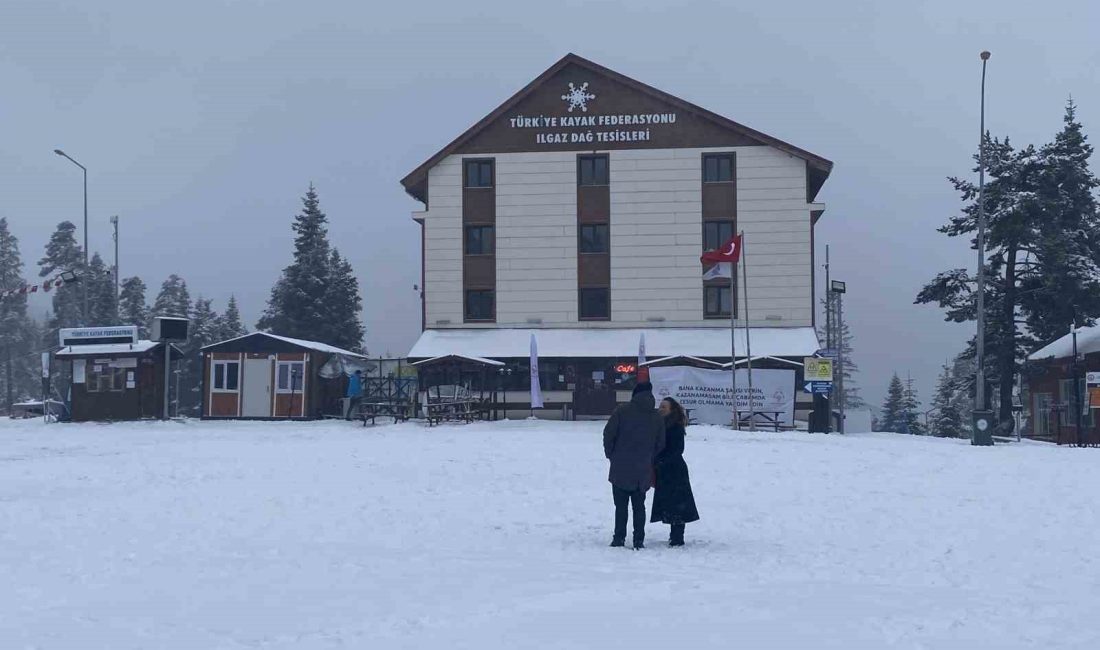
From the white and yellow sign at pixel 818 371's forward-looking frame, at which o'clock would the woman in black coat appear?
The woman in black coat is roughly at 12 o'clock from the white and yellow sign.

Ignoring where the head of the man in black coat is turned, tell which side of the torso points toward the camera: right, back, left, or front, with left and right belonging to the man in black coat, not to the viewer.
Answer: back

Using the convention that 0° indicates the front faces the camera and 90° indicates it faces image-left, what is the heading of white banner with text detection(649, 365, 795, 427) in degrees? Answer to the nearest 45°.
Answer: approximately 0°

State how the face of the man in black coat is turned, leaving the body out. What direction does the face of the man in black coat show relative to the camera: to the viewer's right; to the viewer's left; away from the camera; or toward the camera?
away from the camera

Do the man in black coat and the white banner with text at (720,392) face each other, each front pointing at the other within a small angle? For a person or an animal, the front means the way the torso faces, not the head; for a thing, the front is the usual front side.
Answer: yes

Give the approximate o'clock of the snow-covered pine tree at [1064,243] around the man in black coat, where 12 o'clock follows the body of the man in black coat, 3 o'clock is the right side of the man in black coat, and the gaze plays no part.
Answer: The snow-covered pine tree is roughly at 1 o'clock from the man in black coat.

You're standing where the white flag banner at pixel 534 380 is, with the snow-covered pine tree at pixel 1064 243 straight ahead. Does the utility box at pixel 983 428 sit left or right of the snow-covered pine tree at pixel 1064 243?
right

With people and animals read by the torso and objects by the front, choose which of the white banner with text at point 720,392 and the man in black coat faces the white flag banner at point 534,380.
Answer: the man in black coat

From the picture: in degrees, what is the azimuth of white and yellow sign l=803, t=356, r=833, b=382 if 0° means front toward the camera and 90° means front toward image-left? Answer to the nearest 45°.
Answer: approximately 0°

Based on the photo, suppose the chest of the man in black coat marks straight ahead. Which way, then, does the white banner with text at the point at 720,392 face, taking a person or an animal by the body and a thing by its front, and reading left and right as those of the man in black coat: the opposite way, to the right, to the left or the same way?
the opposite way

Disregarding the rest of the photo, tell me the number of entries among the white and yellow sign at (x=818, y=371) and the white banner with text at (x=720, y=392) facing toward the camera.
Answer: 2
